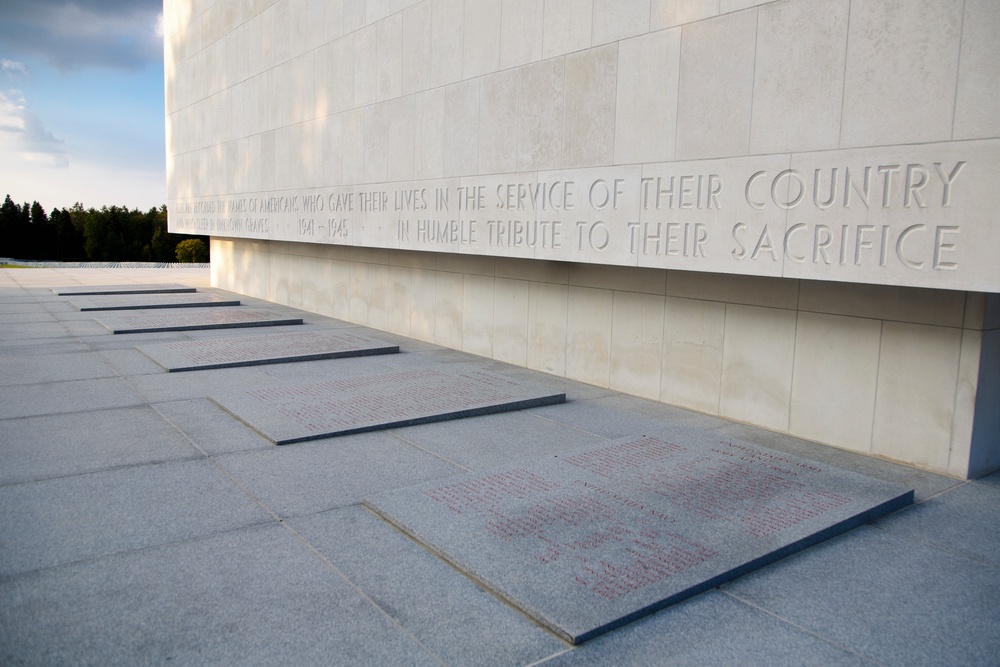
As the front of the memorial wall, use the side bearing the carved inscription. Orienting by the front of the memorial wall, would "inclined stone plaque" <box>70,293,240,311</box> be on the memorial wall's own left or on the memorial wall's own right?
on the memorial wall's own right

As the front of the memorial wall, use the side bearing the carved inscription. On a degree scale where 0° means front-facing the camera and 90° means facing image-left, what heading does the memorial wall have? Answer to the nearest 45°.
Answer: approximately 45°

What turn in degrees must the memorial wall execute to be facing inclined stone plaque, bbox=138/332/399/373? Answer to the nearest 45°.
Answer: approximately 90° to its right

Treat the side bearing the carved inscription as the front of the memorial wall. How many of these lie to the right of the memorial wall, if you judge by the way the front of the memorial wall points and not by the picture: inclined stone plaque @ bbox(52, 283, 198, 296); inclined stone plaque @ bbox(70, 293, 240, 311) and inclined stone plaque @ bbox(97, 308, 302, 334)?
3

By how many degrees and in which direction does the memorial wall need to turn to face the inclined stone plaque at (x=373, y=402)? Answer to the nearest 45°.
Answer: approximately 45° to its right

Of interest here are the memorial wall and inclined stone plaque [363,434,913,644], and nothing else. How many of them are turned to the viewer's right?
0
